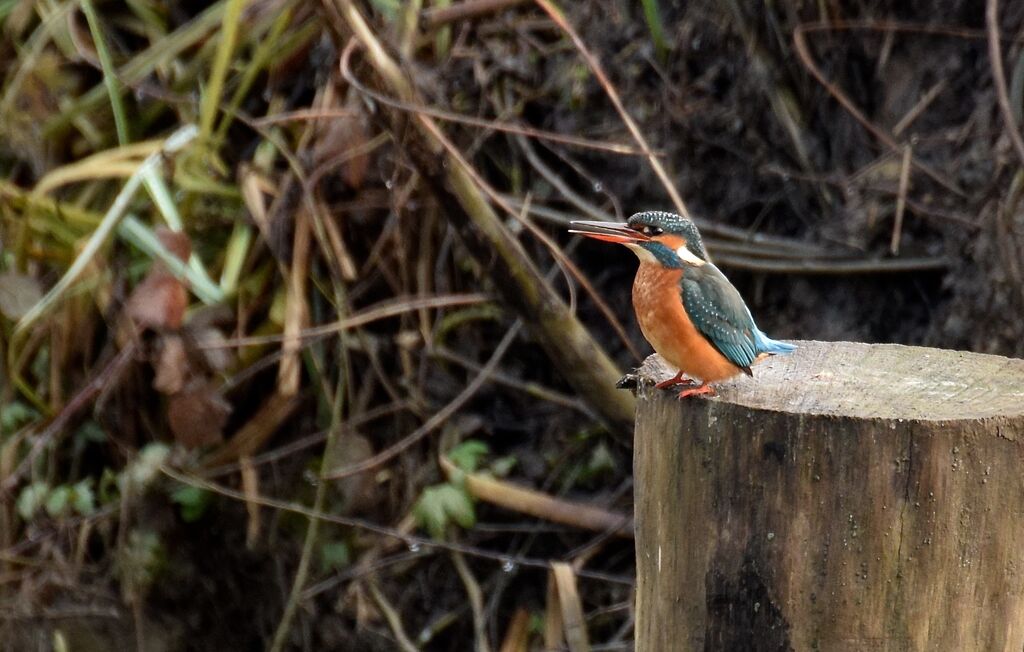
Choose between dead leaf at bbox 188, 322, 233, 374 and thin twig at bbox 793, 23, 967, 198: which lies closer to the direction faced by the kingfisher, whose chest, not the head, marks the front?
the dead leaf

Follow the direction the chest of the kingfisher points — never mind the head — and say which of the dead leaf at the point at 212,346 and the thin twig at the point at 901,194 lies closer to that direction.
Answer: the dead leaf

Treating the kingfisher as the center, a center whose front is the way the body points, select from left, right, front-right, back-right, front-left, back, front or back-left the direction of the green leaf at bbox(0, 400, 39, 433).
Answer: front-right

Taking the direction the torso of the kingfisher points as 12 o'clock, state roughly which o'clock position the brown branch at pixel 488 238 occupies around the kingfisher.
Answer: The brown branch is roughly at 2 o'clock from the kingfisher.

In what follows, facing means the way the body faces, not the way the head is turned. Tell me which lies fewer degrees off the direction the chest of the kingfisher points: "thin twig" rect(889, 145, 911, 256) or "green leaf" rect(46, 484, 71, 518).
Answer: the green leaf

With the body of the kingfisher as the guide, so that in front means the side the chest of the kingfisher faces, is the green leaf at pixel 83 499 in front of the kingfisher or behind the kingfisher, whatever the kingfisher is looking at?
in front

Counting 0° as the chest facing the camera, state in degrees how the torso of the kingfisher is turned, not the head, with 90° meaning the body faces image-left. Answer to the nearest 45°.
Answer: approximately 90°
